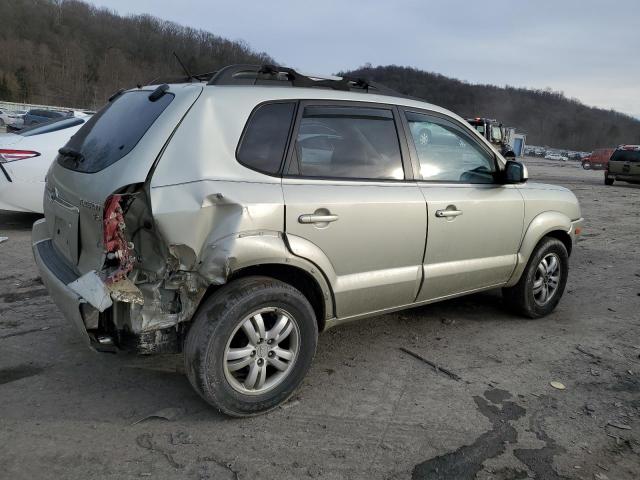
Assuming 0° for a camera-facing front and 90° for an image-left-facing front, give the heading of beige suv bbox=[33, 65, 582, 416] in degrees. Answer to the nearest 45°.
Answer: approximately 225°

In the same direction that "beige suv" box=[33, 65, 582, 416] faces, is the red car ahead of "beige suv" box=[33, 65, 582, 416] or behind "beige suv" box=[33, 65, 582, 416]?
ahead

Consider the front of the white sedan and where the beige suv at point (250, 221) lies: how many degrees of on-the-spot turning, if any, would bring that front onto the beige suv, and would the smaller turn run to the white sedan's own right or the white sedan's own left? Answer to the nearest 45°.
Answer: approximately 135° to the white sedan's own right

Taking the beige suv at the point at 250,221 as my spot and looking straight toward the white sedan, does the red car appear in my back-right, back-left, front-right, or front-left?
front-right

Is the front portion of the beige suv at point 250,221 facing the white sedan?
no

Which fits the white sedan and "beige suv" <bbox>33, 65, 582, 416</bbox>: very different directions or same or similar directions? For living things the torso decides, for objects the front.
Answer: same or similar directions

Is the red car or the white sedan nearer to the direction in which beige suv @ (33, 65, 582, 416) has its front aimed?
the red car

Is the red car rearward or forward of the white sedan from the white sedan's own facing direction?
forward
